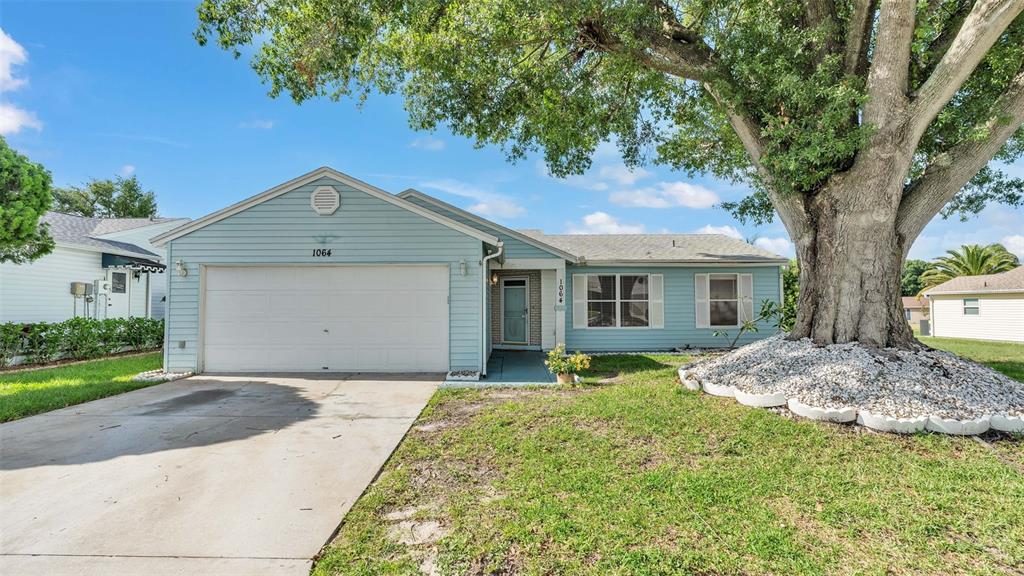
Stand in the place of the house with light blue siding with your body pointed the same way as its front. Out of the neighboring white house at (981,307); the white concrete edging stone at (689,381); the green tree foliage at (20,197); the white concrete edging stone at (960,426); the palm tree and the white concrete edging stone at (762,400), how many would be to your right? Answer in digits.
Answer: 1

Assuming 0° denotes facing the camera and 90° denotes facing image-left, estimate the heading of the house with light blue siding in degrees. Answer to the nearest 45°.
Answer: approximately 0°

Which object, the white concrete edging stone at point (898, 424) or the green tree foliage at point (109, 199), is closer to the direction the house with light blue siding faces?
the white concrete edging stone

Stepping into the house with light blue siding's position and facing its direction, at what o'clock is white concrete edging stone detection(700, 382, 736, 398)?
The white concrete edging stone is roughly at 10 o'clock from the house with light blue siding.

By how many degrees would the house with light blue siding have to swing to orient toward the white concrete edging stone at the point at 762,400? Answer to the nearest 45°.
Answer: approximately 45° to its left

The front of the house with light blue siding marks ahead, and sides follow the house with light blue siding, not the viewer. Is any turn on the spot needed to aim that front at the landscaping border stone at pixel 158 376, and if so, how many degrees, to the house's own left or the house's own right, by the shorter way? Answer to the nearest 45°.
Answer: approximately 90° to the house's own right

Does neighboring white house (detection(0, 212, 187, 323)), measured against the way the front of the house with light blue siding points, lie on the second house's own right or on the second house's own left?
on the second house's own right

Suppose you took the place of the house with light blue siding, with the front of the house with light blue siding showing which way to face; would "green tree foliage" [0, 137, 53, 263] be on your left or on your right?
on your right

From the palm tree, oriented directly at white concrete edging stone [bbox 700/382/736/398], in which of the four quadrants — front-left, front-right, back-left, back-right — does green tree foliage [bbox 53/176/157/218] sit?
front-right

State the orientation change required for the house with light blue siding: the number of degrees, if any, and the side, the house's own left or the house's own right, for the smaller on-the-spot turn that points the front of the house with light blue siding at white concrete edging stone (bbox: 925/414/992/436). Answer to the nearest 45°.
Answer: approximately 45° to the house's own left

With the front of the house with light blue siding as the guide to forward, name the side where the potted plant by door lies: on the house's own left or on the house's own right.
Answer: on the house's own left

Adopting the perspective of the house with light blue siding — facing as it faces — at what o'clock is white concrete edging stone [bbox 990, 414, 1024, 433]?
The white concrete edging stone is roughly at 10 o'clock from the house with light blue siding.

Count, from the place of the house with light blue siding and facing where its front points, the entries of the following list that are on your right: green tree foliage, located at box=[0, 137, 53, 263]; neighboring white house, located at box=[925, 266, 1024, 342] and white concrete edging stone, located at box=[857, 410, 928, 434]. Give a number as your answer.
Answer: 1

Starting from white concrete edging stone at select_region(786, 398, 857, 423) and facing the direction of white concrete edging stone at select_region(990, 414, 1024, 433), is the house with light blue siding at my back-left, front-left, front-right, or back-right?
back-left
